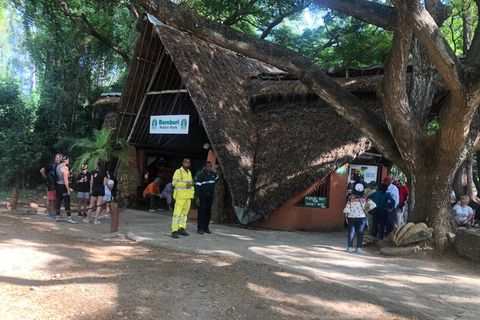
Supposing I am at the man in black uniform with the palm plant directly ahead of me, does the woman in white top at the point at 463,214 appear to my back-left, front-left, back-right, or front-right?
back-right

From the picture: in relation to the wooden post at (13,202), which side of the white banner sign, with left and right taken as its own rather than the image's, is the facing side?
right

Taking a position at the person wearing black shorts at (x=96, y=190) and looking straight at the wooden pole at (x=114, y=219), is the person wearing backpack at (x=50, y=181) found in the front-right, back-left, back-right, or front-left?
back-right

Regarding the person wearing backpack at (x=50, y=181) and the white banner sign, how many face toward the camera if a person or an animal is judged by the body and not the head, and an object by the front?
1

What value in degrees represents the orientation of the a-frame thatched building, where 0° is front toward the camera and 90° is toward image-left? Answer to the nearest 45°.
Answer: approximately 45°

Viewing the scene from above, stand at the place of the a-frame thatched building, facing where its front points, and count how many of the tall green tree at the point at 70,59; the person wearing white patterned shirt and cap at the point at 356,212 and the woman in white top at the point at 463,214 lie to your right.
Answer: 1

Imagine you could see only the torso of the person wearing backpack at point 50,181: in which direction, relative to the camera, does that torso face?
to the viewer's right

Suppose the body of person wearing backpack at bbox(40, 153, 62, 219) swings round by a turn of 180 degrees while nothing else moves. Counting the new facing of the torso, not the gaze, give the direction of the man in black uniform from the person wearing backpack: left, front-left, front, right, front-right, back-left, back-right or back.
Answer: back-left

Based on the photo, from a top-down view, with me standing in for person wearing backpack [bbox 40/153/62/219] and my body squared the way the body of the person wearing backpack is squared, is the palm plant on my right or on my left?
on my left

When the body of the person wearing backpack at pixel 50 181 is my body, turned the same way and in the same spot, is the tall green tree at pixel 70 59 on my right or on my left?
on my left

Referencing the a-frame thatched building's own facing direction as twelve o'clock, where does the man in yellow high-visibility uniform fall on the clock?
The man in yellow high-visibility uniform is roughly at 11 o'clock from the a-frame thatched building.
